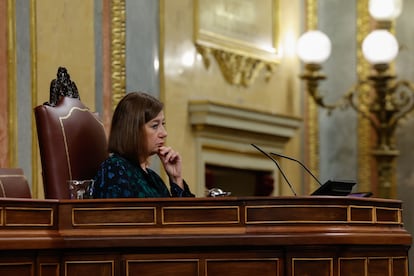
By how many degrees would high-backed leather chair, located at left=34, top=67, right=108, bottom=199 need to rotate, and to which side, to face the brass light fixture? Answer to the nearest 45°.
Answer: approximately 90° to its left

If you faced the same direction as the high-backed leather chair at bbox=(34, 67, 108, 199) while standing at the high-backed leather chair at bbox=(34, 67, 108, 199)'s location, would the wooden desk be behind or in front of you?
in front

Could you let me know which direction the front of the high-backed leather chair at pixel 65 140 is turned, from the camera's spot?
facing the viewer and to the right of the viewer
